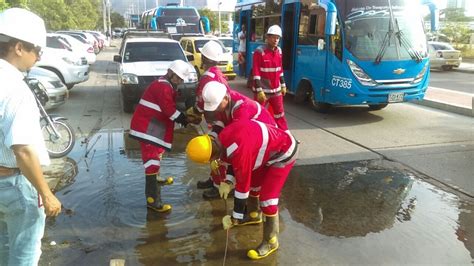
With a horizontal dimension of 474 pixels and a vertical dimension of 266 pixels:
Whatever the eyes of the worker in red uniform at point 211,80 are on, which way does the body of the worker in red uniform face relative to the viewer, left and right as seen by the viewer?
facing to the left of the viewer

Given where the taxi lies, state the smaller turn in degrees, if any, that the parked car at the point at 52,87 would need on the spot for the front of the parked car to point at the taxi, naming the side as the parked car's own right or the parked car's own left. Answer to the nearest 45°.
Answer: approximately 90° to the parked car's own left

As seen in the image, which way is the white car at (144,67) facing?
toward the camera

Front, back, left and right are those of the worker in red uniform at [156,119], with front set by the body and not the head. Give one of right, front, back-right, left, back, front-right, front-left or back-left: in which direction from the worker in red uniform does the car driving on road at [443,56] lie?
front-left

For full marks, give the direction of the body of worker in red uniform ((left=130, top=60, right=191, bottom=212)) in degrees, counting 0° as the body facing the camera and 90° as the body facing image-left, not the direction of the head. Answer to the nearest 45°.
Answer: approximately 270°

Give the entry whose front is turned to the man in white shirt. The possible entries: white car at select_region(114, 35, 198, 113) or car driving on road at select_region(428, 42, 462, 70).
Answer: the white car

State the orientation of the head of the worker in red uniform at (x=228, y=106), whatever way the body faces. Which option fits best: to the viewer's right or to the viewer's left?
to the viewer's left

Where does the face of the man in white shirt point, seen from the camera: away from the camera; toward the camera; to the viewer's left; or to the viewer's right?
to the viewer's right

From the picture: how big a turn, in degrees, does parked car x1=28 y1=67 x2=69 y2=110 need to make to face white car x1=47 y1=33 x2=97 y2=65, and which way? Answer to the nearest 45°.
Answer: approximately 135° to its left

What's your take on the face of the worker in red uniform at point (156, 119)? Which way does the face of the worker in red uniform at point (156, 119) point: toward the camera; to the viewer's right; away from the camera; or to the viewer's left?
to the viewer's right

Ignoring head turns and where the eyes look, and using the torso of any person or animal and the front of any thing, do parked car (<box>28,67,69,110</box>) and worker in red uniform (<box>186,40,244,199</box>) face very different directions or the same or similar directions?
very different directions
